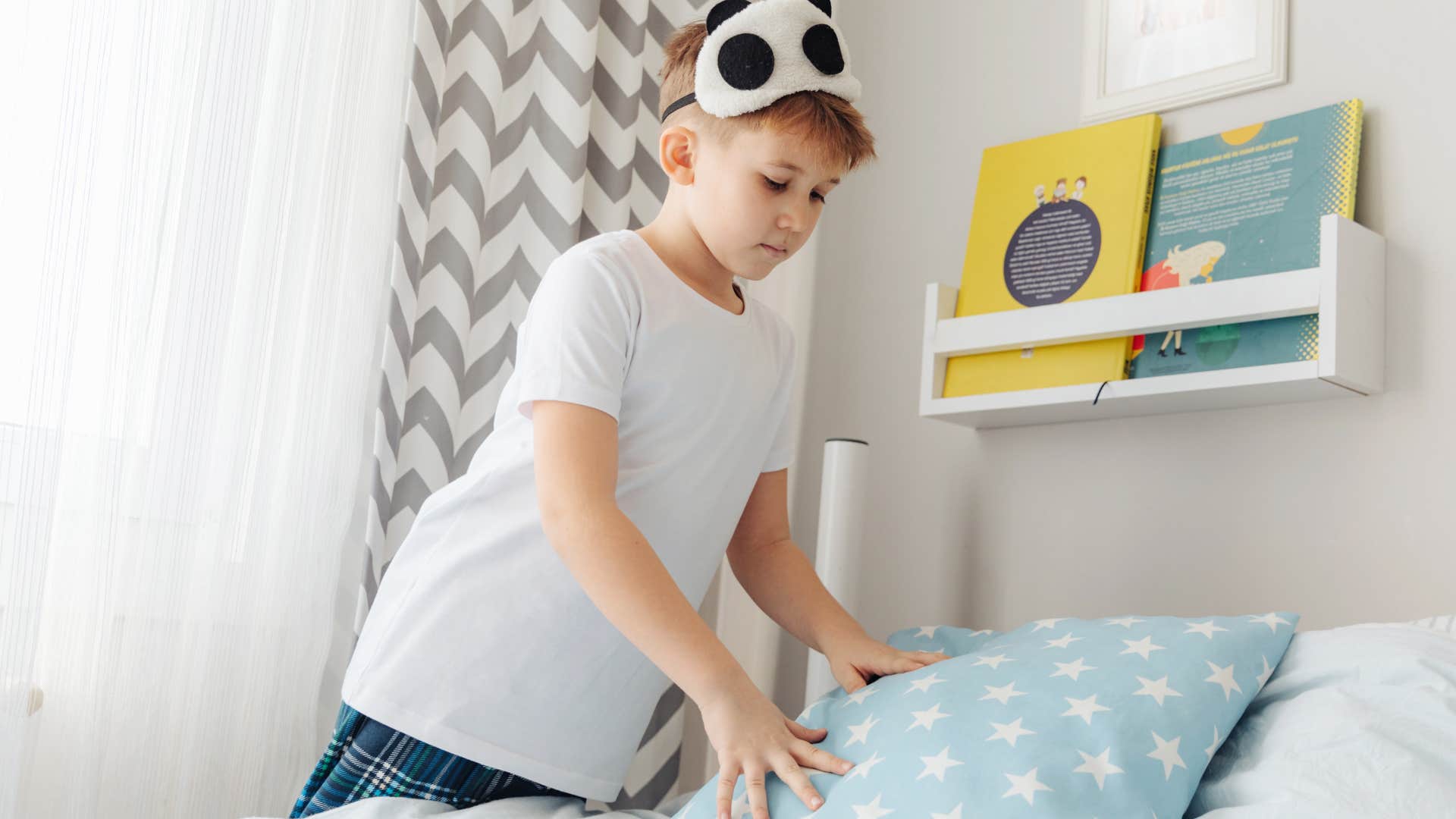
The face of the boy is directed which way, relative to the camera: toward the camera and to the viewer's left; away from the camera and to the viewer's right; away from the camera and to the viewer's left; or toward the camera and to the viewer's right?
toward the camera and to the viewer's right

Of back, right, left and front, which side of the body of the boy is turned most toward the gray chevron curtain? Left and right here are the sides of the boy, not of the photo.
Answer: back

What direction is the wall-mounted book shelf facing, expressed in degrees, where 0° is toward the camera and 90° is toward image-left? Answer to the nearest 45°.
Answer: approximately 45°

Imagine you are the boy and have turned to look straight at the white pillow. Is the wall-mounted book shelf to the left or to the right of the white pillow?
left

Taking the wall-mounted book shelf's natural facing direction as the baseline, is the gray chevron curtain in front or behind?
in front

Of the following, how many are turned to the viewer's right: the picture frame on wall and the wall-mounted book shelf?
0

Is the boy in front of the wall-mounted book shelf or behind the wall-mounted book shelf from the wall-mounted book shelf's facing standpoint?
in front

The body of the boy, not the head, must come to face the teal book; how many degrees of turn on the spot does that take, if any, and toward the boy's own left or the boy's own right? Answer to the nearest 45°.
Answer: approximately 45° to the boy's own left
